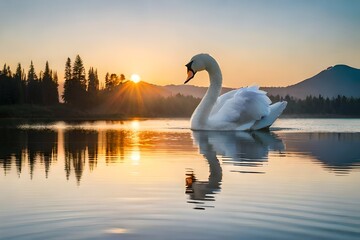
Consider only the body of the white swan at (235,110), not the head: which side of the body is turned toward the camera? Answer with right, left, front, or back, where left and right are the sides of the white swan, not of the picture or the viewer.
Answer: left
